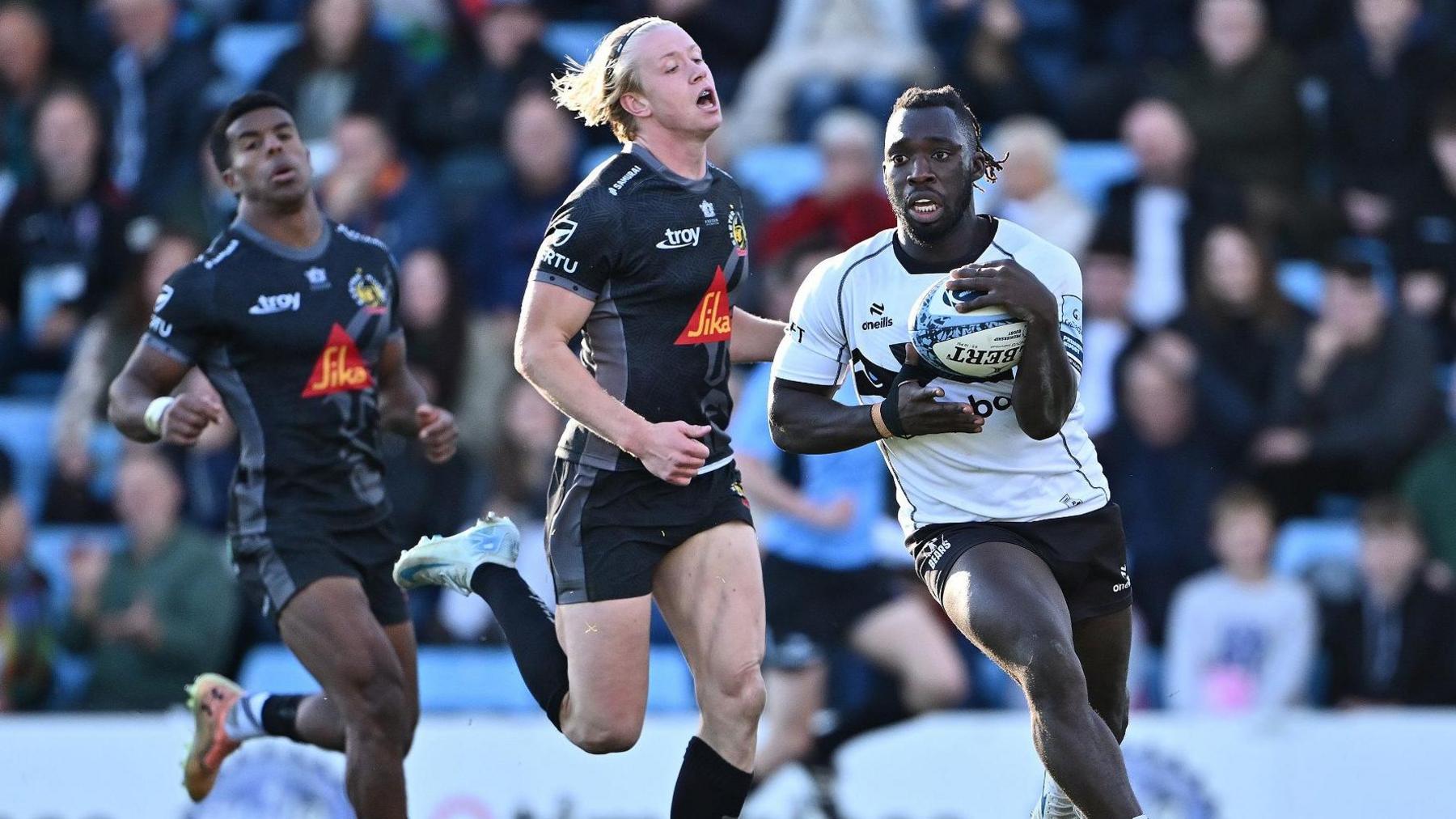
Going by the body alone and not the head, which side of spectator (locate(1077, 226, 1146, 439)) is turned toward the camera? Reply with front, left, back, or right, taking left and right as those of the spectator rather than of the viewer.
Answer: front

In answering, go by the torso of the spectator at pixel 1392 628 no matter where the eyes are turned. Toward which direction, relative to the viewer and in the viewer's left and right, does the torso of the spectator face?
facing the viewer

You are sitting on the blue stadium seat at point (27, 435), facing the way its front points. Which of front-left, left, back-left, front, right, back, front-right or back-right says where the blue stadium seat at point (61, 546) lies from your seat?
front

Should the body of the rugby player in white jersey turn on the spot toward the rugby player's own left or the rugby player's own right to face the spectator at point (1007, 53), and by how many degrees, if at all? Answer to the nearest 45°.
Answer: approximately 180°

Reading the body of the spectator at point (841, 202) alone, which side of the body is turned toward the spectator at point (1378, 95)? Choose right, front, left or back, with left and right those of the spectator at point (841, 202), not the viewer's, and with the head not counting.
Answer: left

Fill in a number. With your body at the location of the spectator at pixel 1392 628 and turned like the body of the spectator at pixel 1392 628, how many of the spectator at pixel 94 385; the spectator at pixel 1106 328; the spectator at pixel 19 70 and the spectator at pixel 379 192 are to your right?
4

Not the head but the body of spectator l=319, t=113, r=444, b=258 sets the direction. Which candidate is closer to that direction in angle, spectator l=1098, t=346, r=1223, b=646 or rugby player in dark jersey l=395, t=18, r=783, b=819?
the rugby player in dark jersey

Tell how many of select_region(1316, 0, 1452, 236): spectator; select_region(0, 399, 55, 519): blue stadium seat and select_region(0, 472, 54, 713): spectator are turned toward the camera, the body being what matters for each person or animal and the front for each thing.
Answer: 3

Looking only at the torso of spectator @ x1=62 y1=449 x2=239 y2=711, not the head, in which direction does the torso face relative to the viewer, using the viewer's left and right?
facing the viewer and to the left of the viewer

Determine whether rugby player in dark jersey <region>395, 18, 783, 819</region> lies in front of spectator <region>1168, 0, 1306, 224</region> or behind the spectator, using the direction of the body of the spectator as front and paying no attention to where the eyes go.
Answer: in front

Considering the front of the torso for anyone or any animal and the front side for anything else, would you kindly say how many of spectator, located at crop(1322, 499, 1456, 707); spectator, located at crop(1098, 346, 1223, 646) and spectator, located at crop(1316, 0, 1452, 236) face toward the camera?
3

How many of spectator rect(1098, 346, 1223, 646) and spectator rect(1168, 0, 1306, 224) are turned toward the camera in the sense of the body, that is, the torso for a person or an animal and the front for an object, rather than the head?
2

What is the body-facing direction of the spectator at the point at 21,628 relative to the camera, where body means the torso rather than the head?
toward the camera

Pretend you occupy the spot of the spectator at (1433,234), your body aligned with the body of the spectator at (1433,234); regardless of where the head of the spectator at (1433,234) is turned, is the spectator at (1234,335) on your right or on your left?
on your right

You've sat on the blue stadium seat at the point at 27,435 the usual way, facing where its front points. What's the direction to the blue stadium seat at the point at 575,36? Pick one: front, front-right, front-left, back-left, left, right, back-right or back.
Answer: left
